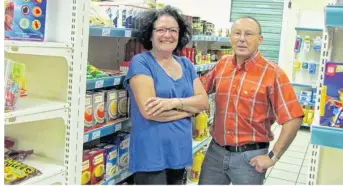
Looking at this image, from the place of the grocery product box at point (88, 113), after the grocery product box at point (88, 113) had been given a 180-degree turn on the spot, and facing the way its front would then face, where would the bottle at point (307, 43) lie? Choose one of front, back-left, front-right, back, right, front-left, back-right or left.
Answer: right

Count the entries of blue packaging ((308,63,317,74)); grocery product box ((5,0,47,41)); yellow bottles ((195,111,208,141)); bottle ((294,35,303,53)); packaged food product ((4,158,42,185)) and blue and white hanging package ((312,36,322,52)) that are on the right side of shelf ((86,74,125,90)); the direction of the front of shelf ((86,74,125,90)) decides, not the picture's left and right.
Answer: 2

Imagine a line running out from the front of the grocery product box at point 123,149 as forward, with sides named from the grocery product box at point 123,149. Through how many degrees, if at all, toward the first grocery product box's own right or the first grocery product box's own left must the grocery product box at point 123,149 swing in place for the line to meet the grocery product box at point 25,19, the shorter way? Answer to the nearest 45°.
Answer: approximately 90° to the first grocery product box's own right

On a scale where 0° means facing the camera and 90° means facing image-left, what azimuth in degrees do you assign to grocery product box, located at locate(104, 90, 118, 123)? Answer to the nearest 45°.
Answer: approximately 315°

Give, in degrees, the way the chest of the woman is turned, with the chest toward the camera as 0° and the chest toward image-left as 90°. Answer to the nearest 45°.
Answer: approximately 315°

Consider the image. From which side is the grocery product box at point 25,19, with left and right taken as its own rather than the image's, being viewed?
front

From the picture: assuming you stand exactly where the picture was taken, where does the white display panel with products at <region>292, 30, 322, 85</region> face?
facing the viewer

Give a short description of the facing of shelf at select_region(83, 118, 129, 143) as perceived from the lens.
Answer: facing the viewer and to the right of the viewer

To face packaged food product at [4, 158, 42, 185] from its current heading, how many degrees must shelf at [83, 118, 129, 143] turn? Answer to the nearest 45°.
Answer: approximately 90° to its right

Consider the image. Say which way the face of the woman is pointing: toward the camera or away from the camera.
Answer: toward the camera

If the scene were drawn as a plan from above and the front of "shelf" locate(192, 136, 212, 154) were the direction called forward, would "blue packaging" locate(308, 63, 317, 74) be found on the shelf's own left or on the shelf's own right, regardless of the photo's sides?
on the shelf's own left

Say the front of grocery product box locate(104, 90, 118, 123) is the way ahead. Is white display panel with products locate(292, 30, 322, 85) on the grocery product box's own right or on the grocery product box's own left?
on the grocery product box's own left

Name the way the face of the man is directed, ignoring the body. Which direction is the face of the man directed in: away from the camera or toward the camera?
toward the camera
